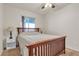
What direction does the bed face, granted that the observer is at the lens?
facing the viewer and to the right of the viewer
